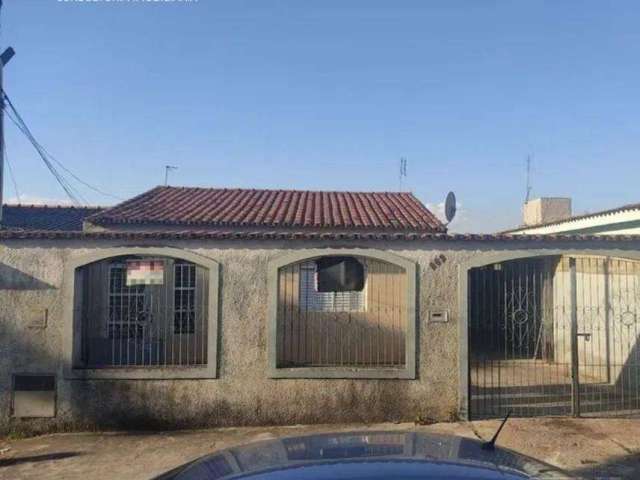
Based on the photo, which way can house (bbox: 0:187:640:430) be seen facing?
toward the camera

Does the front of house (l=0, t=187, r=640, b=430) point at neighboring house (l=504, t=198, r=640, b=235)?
no

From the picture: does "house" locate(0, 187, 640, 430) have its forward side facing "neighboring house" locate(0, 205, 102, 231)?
no
